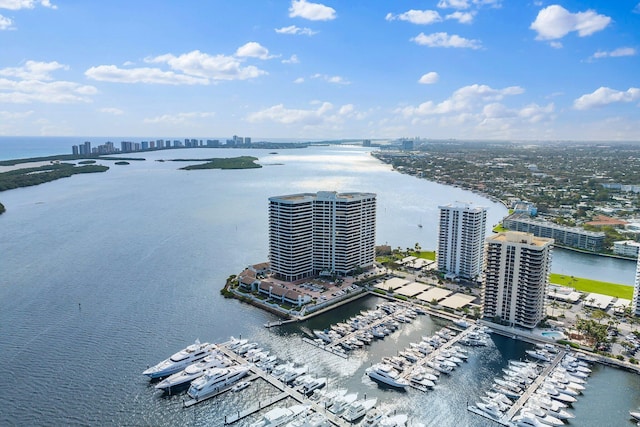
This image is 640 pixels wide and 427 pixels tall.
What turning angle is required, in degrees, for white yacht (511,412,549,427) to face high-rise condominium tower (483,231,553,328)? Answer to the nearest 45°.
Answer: approximately 135° to its left
